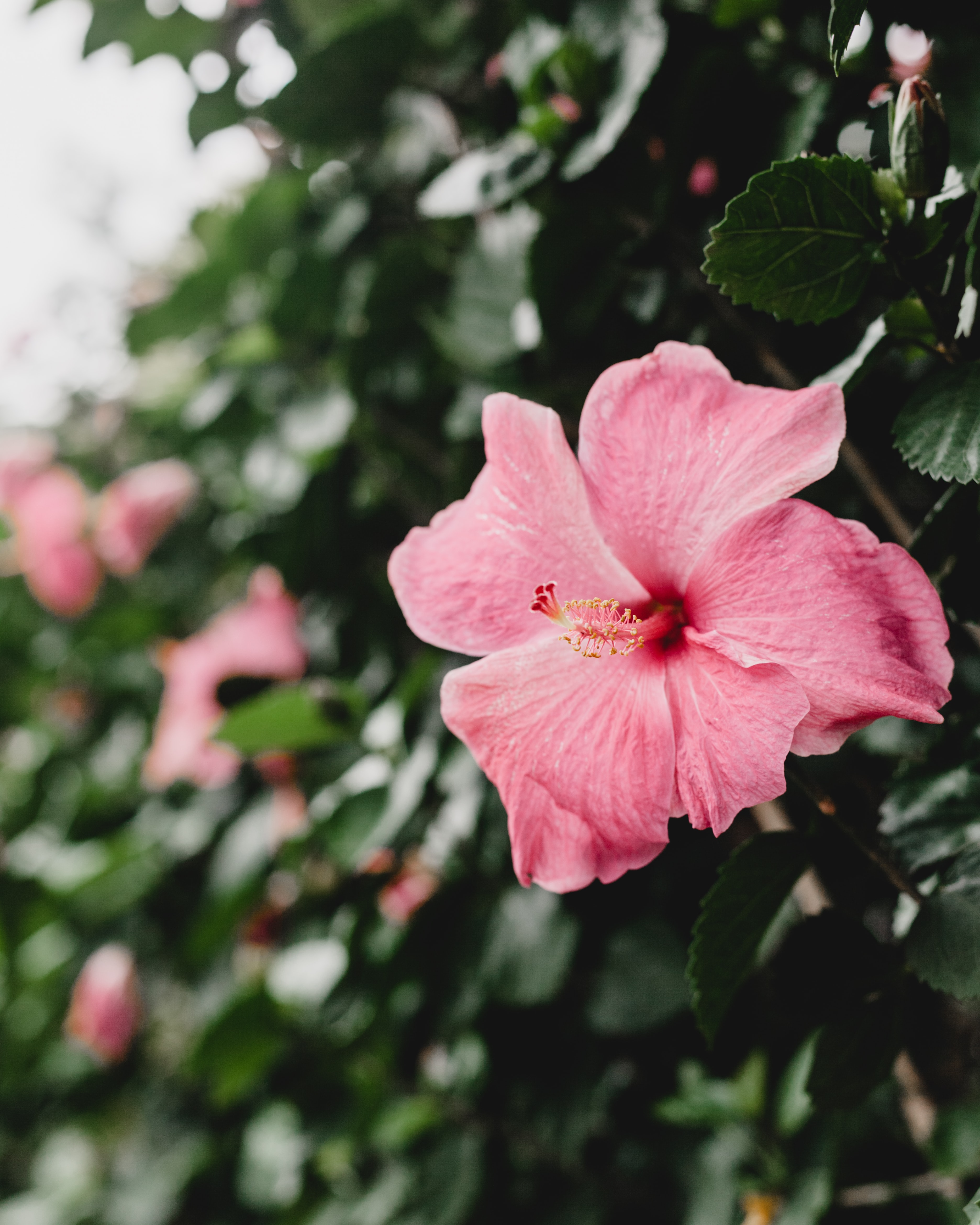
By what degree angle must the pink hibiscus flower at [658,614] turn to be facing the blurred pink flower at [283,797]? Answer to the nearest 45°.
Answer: approximately 90° to its right

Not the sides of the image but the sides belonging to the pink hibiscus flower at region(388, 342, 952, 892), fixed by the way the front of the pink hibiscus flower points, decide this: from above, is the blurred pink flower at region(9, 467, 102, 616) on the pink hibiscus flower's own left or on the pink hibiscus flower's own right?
on the pink hibiscus flower's own right

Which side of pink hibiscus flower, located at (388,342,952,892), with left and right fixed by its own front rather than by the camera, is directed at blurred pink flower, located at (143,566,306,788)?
right

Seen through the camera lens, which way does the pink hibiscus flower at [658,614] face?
facing the viewer and to the left of the viewer
